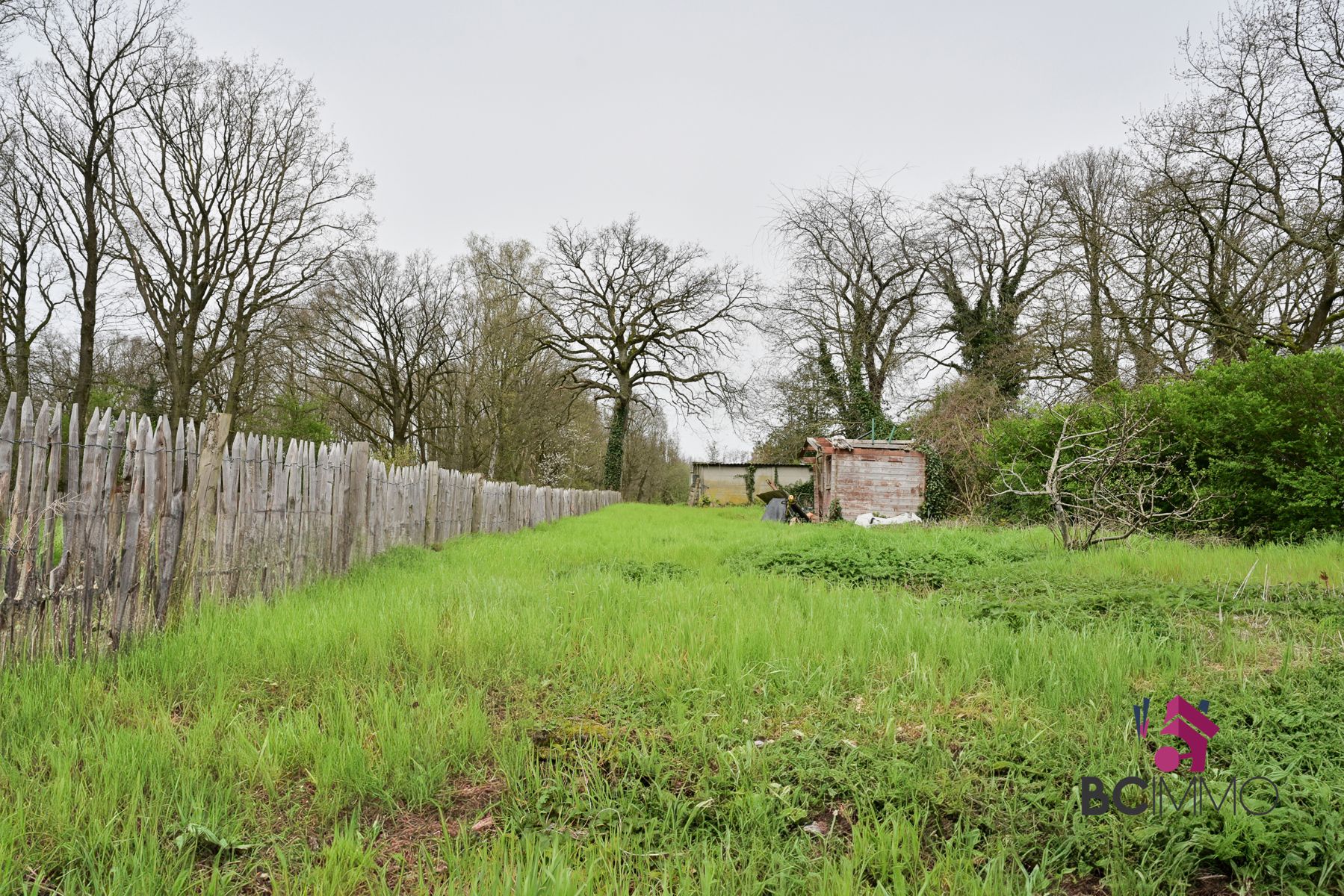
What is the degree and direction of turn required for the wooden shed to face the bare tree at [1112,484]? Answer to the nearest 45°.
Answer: approximately 90° to its left

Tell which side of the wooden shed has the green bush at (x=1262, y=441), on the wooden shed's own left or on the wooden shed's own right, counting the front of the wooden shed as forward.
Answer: on the wooden shed's own left

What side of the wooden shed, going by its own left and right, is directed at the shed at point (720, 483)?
right

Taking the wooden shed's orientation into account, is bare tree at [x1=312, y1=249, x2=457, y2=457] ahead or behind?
ahead
